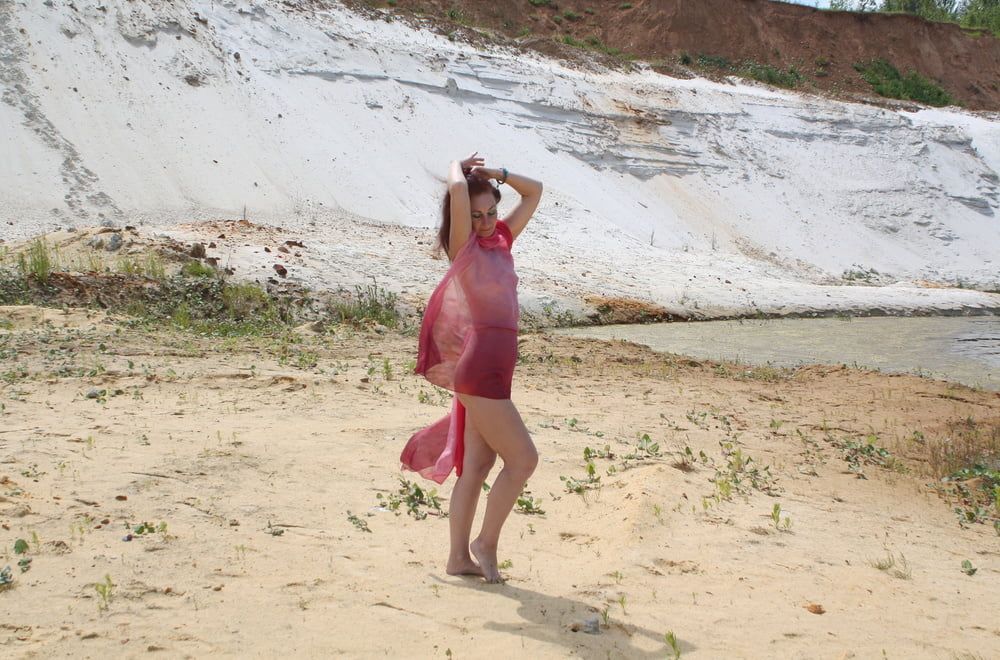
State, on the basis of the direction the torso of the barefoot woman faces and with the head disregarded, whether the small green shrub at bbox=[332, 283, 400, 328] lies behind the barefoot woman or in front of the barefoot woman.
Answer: behind

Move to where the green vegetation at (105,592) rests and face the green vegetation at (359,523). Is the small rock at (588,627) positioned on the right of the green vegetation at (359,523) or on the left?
right

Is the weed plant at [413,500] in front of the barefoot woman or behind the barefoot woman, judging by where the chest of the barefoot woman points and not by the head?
behind

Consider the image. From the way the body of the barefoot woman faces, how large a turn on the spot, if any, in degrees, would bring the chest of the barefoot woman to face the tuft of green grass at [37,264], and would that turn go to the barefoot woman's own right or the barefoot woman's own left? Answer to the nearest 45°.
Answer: approximately 180°

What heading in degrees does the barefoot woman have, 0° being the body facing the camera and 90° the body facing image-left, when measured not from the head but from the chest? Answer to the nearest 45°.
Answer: approximately 315°

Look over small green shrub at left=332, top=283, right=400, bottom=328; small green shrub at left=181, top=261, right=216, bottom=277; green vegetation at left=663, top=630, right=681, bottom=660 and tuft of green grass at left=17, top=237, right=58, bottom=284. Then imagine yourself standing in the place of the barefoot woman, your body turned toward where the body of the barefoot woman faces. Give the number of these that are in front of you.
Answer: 1

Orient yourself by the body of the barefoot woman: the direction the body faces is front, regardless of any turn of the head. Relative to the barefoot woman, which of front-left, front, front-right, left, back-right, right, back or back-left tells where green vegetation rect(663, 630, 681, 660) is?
front

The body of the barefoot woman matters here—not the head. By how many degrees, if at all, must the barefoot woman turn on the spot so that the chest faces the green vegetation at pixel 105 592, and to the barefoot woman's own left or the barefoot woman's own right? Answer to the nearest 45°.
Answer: approximately 90° to the barefoot woman's own right

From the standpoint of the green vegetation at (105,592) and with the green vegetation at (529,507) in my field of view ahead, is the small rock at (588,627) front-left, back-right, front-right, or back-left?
front-right
